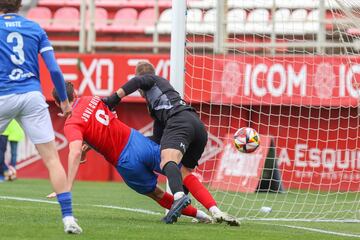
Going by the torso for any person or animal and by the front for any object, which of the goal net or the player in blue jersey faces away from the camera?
the player in blue jersey

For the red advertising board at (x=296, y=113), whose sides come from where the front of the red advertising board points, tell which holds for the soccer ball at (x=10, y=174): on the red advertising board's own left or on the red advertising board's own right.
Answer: on the red advertising board's own right

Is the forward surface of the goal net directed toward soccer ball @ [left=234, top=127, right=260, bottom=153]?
yes

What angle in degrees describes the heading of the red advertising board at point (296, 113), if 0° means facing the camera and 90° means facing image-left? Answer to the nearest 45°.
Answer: approximately 0°

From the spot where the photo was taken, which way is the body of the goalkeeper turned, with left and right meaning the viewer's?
facing away from the viewer and to the left of the viewer

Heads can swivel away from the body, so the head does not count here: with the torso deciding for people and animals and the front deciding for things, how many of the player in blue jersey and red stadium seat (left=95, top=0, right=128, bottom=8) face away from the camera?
1

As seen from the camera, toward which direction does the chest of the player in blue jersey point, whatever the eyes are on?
away from the camera

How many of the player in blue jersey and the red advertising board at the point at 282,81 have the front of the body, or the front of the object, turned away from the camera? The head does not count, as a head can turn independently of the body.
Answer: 1
